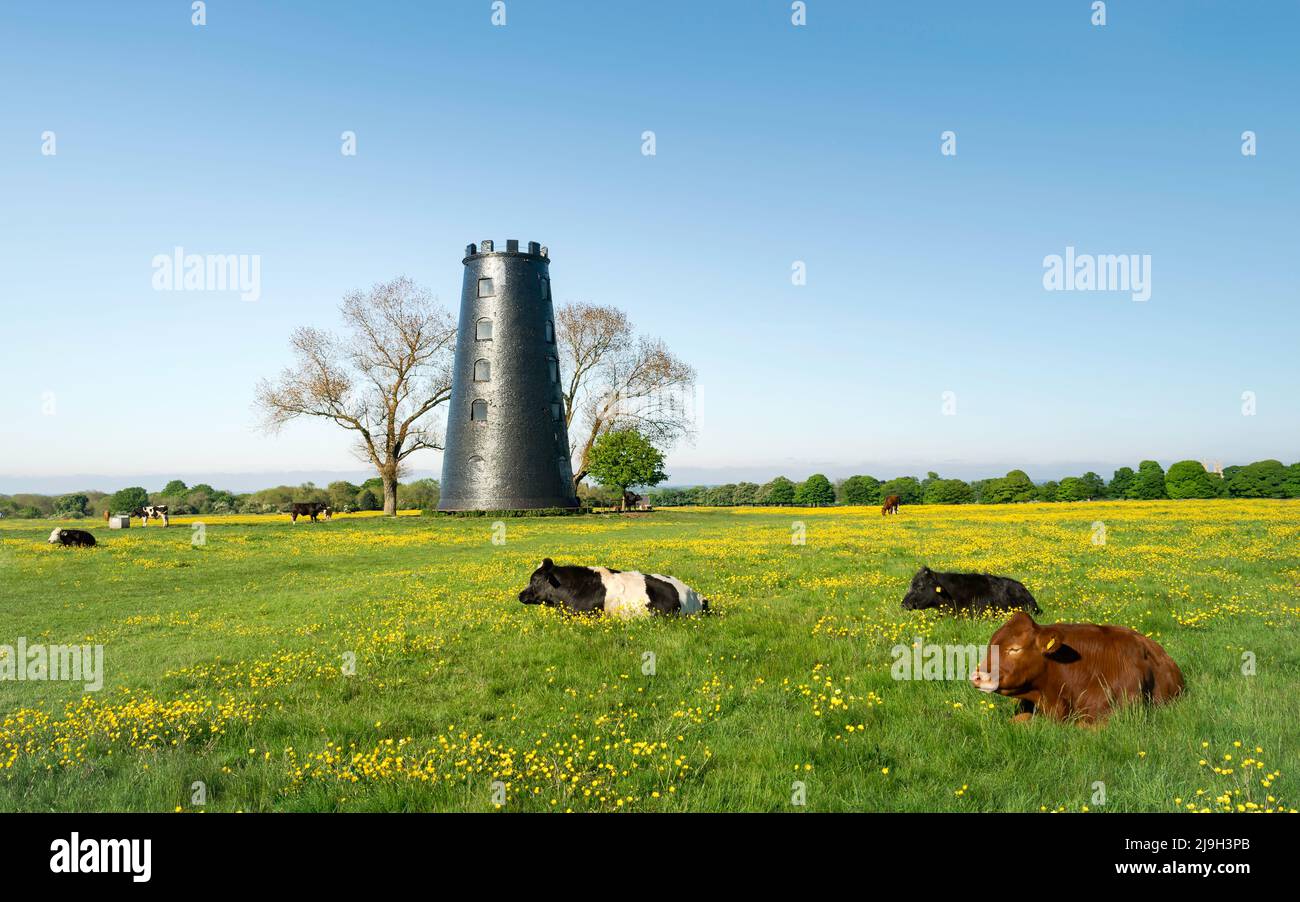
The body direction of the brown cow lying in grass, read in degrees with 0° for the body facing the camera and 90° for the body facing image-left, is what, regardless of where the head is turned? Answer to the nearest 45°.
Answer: approximately 45°

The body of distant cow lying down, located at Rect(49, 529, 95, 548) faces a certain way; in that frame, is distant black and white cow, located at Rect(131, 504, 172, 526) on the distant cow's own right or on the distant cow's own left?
on the distant cow's own right

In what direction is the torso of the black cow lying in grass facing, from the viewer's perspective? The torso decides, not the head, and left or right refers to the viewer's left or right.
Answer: facing to the left of the viewer

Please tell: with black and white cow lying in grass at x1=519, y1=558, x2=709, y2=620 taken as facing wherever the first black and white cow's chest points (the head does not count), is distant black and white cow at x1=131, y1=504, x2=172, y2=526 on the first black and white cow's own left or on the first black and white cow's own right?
on the first black and white cow's own right

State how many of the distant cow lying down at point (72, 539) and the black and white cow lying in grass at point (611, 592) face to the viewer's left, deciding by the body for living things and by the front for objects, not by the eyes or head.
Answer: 2

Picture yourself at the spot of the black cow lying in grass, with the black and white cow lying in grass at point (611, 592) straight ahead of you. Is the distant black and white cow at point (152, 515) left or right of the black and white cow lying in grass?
right

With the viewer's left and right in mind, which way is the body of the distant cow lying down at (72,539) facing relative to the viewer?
facing to the left of the viewer

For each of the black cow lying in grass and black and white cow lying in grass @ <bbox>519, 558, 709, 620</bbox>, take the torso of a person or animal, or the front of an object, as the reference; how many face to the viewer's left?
2

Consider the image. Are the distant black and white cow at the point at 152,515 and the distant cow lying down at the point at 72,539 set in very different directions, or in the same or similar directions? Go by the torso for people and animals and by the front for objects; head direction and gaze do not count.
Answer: same or similar directions

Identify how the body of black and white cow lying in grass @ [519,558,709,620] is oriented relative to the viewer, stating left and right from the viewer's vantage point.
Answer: facing to the left of the viewer

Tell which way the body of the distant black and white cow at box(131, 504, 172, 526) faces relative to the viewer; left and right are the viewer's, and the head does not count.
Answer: facing to the left of the viewer
